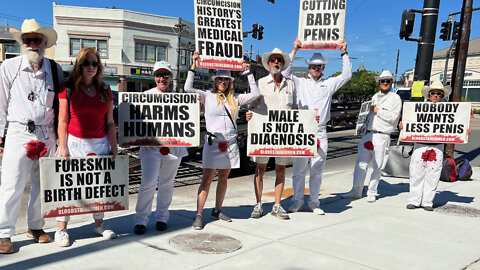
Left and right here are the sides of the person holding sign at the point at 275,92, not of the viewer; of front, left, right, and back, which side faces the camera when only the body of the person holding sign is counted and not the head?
front

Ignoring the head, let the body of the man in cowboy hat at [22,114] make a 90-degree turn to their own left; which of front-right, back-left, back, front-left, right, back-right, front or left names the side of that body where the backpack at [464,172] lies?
front

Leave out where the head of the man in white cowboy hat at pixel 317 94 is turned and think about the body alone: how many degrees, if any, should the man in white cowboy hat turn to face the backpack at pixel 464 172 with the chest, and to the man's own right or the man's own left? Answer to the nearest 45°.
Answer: approximately 135° to the man's own left

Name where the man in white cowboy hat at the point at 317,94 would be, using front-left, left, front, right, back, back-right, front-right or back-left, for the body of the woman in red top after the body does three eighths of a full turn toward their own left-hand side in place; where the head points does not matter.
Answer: front-right

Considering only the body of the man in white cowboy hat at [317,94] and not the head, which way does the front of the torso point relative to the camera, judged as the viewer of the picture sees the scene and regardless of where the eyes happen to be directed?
toward the camera

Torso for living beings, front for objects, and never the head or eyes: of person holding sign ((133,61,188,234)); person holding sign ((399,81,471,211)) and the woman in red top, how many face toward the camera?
3

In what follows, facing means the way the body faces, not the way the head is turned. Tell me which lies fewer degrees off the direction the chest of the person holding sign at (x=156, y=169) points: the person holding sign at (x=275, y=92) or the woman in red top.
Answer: the woman in red top

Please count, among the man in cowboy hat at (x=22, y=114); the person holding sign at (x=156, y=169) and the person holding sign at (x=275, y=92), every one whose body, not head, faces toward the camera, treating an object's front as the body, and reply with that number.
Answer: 3

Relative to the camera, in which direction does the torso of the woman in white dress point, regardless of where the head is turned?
toward the camera

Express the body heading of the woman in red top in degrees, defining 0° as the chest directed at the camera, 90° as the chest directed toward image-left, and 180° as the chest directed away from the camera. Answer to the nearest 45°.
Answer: approximately 0°
